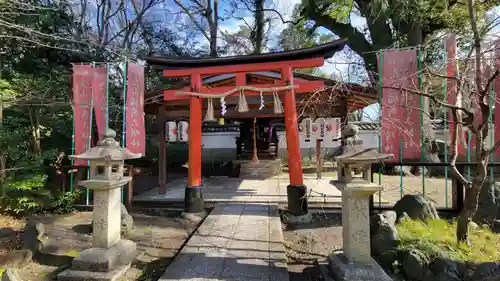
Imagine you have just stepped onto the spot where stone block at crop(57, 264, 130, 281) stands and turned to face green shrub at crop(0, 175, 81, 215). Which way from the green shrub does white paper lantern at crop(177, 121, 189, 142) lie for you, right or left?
right

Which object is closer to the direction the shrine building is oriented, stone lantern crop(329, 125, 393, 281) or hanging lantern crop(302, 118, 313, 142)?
the stone lantern

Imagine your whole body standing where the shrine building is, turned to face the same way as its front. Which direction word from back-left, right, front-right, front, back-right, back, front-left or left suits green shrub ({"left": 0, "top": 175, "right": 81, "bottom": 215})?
right

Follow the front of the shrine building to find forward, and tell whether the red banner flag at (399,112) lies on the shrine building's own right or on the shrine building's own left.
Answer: on the shrine building's own left

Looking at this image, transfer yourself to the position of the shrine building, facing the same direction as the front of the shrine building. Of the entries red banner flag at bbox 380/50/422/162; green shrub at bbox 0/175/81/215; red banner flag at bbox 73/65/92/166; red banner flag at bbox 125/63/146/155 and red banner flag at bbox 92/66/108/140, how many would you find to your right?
4

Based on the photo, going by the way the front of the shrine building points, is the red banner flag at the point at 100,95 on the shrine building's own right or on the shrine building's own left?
on the shrine building's own right

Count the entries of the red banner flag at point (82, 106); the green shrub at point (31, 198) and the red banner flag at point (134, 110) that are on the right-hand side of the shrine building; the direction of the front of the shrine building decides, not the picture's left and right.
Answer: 3

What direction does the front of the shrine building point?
toward the camera

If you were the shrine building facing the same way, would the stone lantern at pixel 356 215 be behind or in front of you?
in front

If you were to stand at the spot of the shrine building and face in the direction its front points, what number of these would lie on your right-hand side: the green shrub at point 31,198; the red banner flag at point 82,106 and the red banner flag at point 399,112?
2

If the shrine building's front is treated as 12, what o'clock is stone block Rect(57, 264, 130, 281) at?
The stone block is roughly at 1 o'clock from the shrine building.

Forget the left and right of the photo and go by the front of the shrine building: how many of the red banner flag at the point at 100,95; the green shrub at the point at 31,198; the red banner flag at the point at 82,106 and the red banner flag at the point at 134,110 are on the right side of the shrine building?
4

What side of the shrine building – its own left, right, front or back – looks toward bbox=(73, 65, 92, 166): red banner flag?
right

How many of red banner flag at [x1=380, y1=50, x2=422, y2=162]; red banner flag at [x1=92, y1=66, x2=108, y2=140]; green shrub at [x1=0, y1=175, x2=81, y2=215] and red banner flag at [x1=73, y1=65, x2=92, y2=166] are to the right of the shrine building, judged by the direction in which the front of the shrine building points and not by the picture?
3

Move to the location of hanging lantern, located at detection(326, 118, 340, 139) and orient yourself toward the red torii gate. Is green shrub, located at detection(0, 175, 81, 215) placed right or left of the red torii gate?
right
